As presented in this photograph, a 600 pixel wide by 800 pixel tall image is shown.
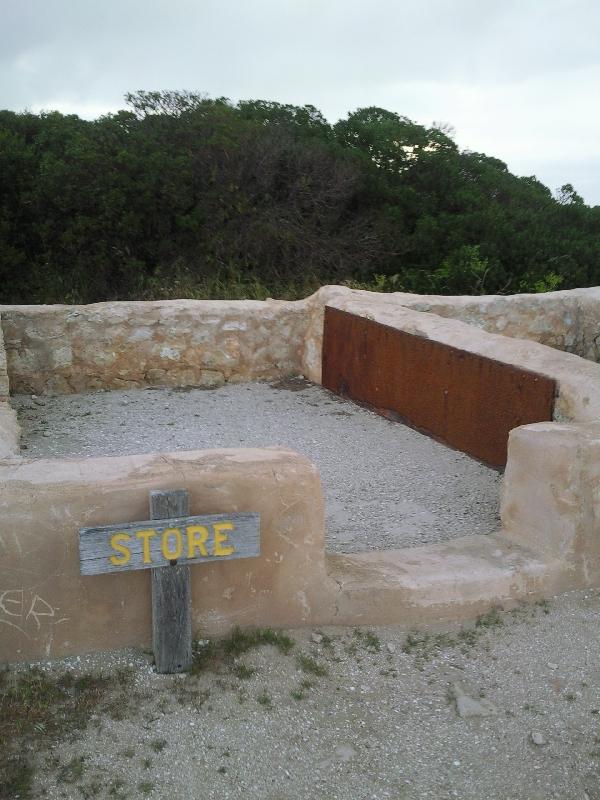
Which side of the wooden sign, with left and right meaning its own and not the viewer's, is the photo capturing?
front

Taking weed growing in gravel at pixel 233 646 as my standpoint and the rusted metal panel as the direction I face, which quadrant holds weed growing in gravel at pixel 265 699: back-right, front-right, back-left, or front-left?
back-right

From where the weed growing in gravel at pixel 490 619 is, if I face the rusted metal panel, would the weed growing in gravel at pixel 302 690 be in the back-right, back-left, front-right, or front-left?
back-left

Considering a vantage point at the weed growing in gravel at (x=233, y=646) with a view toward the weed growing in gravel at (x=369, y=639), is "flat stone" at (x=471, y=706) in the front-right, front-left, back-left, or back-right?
front-right

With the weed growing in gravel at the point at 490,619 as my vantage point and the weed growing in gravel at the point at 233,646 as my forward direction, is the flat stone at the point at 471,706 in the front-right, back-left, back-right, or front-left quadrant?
front-left

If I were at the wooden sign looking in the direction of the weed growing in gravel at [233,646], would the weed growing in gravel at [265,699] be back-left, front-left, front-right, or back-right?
front-right

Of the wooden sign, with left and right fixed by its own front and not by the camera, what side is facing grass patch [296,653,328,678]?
left

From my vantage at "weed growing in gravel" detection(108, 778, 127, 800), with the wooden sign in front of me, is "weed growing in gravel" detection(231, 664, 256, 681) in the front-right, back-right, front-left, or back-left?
front-right
